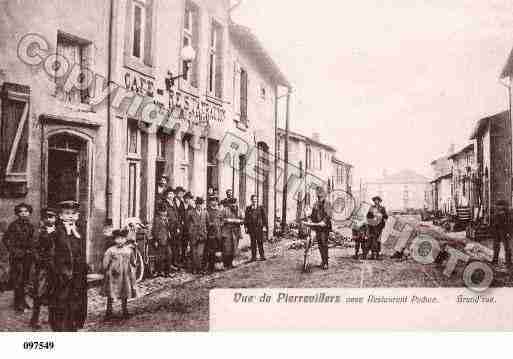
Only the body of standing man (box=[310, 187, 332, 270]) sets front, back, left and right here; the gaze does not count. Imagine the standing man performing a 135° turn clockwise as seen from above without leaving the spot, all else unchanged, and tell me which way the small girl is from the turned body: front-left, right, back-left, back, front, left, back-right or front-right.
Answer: back-left

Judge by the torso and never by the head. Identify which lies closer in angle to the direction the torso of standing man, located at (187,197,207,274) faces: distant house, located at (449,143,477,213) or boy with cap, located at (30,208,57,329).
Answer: the boy with cap

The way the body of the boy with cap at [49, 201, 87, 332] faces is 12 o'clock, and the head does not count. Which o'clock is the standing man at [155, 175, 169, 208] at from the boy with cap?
The standing man is roughly at 7 o'clock from the boy with cap.

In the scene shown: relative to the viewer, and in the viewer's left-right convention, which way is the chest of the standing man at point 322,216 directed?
facing the viewer and to the left of the viewer

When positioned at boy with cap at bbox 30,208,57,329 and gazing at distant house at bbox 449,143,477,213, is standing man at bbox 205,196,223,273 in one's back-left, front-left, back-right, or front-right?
front-left

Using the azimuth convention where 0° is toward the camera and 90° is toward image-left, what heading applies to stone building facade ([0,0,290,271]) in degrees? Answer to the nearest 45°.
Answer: approximately 315°

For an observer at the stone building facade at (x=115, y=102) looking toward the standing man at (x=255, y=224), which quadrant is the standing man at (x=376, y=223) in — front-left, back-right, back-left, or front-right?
front-right

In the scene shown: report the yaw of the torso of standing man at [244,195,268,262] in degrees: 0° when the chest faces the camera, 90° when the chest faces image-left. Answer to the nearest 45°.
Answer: approximately 0°

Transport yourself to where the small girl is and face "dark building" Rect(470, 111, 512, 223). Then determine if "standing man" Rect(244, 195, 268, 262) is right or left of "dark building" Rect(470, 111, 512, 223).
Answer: left

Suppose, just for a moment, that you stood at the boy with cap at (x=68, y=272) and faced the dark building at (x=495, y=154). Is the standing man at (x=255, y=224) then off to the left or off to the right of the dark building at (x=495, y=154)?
left

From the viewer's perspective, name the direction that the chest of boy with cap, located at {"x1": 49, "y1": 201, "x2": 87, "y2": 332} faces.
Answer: toward the camera

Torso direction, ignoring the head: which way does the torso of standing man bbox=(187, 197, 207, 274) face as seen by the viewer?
toward the camera
